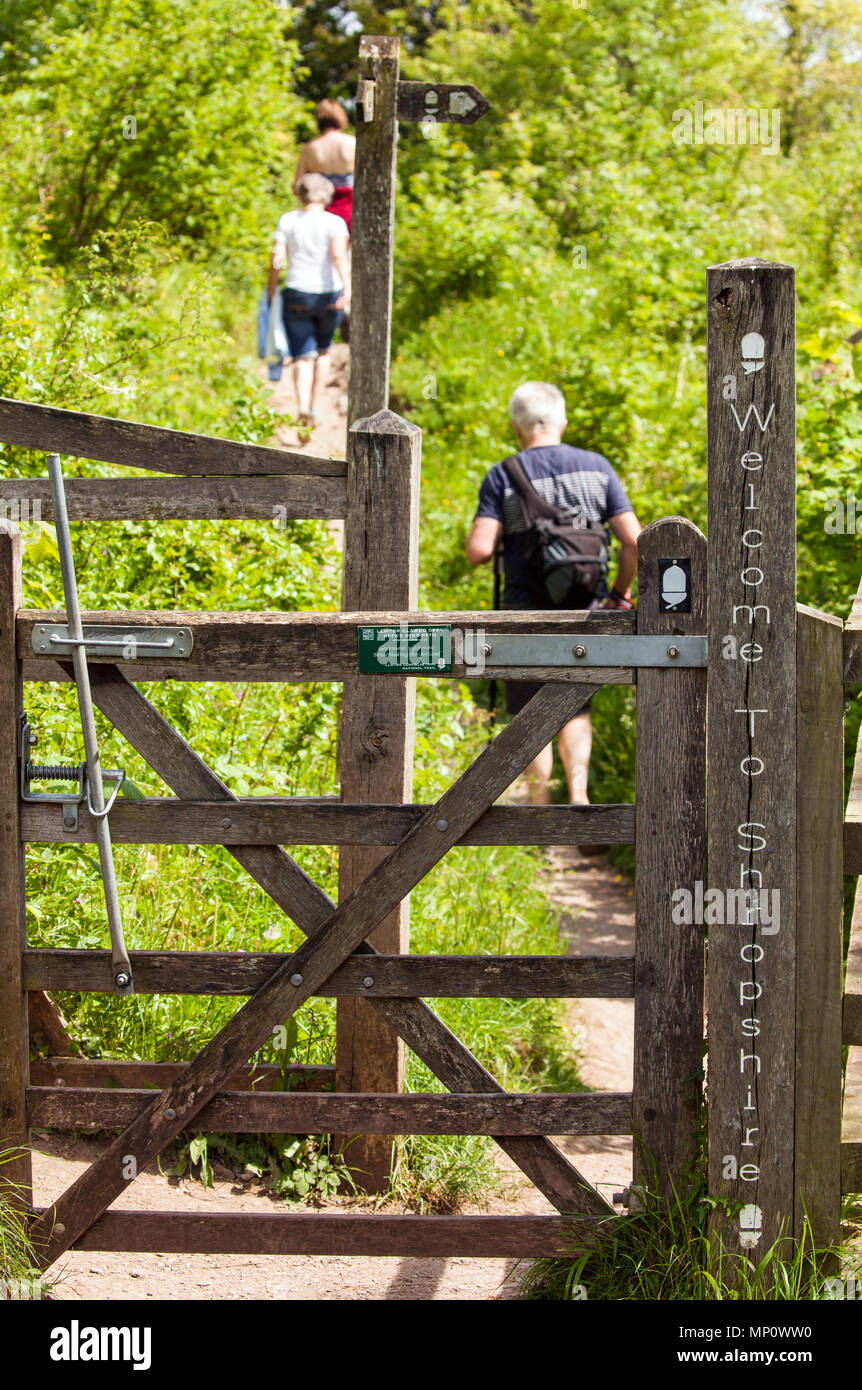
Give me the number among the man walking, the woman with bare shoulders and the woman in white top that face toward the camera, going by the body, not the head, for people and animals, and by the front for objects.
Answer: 0

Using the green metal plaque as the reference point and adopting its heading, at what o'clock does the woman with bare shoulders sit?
The woman with bare shoulders is roughly at 6 o'clock from the green metal plaque.

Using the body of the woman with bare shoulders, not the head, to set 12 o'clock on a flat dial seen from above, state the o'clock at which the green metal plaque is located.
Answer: The green metal plaque is roughly at 6 o'clock from the woman with bare shoulders.

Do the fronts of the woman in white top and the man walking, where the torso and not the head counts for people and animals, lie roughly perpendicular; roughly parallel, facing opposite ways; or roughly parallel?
roughly parallel

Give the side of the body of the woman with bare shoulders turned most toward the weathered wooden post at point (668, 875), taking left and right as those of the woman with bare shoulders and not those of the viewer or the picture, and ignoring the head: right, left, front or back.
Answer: back

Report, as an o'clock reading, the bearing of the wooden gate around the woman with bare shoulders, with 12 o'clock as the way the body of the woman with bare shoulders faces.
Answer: The wooden gate is roughly at 6 o'clock from the woman with bare shoulders.

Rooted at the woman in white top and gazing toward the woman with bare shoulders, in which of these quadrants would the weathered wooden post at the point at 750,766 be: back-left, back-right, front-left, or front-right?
back-right

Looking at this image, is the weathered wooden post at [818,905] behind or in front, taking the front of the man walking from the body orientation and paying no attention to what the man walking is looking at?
behind

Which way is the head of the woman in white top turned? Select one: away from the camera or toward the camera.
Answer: away from the camera

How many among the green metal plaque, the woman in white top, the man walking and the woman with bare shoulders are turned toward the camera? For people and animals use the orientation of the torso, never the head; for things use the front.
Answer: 1

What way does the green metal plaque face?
toward the camera

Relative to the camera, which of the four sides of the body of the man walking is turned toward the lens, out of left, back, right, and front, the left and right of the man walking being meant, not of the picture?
back

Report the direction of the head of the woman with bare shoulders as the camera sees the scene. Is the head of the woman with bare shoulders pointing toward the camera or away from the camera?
away from the camera

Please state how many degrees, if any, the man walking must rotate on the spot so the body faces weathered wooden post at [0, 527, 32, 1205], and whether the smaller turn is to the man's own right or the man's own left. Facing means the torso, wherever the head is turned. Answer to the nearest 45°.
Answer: approximately 180°

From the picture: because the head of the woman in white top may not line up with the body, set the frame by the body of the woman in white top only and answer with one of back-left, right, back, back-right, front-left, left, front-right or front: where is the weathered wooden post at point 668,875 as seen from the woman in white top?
back

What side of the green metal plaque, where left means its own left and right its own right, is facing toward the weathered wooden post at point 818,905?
left

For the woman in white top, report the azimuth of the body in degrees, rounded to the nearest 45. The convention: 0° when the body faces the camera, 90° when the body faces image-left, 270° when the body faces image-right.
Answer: approximately 180°

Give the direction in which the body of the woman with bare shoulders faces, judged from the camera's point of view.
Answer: away from the camera

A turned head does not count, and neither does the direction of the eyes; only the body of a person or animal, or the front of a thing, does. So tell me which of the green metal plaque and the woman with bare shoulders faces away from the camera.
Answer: the woman with bare shoulders
